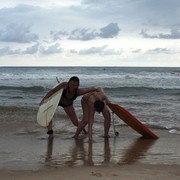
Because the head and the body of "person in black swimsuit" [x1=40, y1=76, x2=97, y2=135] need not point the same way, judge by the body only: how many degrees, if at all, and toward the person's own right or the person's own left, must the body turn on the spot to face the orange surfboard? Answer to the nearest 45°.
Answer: approximately 45° to the person's own left

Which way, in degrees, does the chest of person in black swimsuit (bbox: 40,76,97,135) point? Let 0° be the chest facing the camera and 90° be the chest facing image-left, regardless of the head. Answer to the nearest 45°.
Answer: approximately 315°
